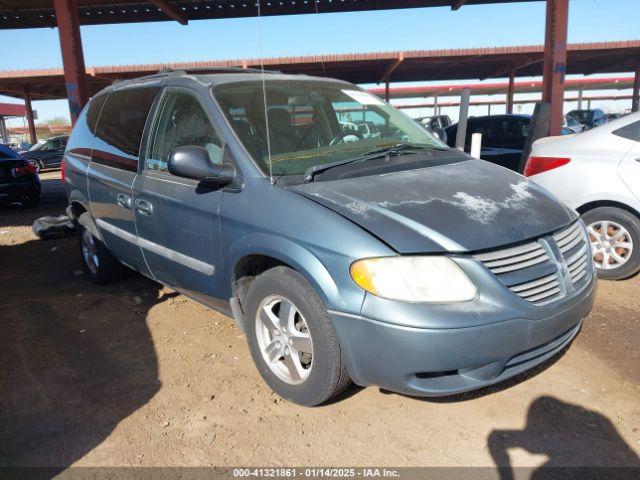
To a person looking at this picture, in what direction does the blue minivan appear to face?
facing the viewer and to the right of the viewer

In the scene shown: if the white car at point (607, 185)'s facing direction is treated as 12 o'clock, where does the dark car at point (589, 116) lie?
The dark car is roughly at 9 o'clock from the white car.

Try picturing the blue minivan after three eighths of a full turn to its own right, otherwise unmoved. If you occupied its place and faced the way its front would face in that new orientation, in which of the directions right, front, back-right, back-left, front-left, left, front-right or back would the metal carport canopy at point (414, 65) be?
right

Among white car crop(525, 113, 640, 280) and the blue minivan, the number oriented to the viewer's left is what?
0

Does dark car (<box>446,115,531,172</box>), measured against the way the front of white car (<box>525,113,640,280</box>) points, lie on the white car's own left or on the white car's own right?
on the white car's own left

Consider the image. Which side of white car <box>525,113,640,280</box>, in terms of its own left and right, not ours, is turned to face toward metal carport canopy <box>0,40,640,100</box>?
left

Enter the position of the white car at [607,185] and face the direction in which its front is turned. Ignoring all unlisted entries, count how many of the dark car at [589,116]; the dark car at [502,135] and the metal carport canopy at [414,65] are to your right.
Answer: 0

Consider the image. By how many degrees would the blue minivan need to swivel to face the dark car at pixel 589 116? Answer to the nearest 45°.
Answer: approximately 90° to its left

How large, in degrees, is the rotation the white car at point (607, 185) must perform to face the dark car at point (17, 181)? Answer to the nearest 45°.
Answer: approximately 180°

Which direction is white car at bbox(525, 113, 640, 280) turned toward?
to the viewer's right

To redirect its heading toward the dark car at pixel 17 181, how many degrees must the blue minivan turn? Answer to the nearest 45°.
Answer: approximately 180°

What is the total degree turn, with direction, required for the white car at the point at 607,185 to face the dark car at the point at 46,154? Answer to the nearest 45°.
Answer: approximately 135° to its left
